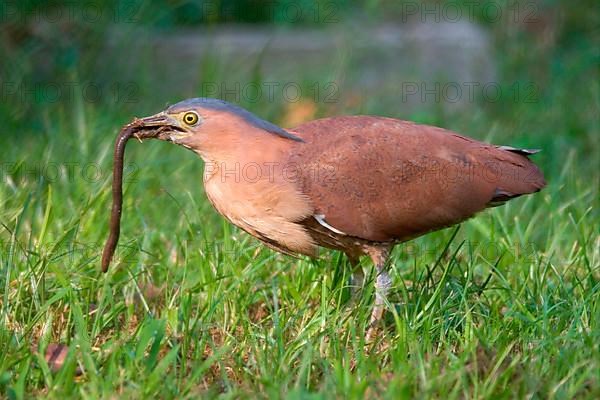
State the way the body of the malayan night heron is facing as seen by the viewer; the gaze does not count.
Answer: to the viewer's left
